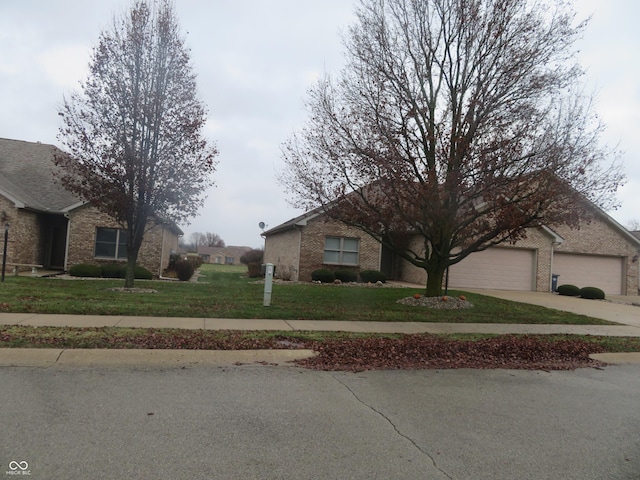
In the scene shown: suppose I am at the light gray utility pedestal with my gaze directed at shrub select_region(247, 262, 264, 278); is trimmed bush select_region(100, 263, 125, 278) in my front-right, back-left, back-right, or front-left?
front-left

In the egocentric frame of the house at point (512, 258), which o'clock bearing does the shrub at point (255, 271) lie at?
The shrub is roughly at 3 o'clock from the house.

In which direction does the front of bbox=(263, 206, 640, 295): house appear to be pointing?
toward the camera

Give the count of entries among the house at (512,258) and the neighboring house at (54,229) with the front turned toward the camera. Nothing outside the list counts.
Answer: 2

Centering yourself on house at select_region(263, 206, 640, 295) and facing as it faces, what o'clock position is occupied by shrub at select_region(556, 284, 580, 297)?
The shrub is roughly at 10 o'clock from the house.

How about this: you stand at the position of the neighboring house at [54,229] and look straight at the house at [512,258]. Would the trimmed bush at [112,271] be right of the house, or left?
right

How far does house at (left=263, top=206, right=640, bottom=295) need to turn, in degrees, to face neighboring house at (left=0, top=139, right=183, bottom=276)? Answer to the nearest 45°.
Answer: approximately 90° to its right

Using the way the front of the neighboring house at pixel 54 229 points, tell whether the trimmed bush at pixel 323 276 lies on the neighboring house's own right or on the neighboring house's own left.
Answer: on the neighboring house's own left

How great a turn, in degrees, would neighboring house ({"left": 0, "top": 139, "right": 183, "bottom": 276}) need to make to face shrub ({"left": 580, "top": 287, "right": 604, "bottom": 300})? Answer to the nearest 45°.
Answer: approximately 45° to its left

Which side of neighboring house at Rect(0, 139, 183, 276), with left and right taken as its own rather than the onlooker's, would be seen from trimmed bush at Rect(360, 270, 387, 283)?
left

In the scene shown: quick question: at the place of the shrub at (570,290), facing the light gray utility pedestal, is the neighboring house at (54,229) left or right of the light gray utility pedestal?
right

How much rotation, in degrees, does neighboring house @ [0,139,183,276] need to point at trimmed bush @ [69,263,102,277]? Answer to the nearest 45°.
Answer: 0° — it already faces it

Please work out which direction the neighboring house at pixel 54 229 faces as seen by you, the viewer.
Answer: facing the viewer

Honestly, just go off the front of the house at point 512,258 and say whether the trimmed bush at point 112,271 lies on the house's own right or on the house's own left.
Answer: on the house's own right
